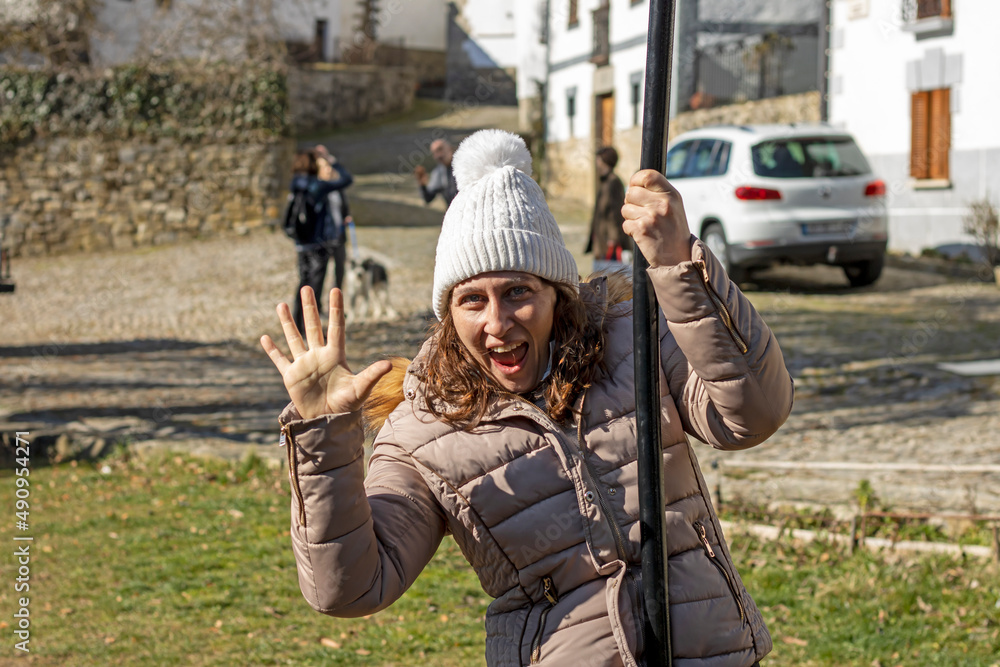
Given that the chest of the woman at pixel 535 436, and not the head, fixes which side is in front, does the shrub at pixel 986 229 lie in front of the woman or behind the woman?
behind

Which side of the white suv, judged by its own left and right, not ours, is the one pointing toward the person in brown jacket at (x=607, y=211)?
left

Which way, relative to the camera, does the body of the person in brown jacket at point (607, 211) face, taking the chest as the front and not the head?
to the viewer's left

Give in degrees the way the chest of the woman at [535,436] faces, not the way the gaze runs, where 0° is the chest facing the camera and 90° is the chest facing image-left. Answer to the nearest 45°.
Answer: approximately 0°

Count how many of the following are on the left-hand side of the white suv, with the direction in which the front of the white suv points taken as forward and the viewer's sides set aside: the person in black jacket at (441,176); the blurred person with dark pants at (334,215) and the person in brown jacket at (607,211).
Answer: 3

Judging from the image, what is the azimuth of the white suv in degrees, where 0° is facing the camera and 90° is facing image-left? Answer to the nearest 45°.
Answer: approximately 135°

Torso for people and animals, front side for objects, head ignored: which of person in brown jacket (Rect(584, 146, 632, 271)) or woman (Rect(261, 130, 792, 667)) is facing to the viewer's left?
the person in brown jacket

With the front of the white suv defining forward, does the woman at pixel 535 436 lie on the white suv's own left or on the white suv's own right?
on the white suv's own left

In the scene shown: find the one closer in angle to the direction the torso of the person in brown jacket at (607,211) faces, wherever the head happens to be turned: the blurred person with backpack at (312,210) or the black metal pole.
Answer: the blurred person with backpack

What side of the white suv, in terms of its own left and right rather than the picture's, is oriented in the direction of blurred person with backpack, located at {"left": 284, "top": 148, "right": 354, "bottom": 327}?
left

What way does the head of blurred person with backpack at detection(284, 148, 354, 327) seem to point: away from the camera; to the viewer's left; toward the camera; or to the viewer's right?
away from the camera

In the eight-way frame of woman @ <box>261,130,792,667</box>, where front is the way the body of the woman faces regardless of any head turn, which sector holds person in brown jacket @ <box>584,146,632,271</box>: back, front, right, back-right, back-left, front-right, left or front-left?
back
